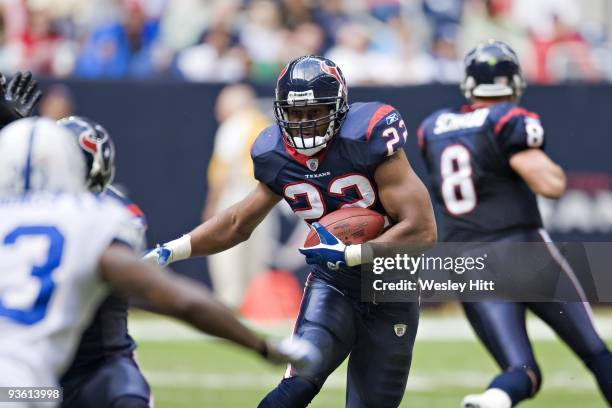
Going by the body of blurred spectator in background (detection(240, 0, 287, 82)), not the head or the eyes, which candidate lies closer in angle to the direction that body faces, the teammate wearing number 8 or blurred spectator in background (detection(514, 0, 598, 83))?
the teammate wearing number 8

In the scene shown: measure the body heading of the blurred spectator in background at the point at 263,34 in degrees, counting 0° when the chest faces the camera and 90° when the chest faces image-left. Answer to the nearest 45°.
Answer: approximately 0°

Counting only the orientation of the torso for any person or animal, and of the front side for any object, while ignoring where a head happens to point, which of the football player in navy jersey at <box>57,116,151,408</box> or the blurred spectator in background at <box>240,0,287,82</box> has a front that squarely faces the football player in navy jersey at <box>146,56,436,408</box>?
the blurred spectator in background

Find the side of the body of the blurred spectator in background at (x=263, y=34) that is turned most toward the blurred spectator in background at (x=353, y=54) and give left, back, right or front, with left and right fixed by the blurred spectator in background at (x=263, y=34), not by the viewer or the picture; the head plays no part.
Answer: left

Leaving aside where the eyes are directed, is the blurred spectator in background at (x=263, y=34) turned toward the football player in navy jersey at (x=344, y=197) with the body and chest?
yes

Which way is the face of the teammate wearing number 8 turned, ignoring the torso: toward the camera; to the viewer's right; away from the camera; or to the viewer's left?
away from the camera
